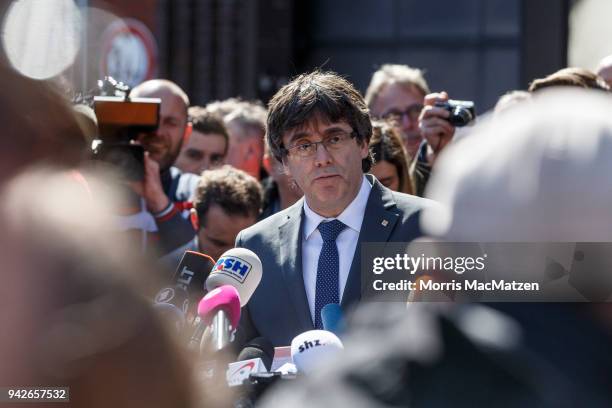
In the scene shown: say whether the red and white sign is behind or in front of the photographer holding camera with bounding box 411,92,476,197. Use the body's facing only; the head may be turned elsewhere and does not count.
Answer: behind

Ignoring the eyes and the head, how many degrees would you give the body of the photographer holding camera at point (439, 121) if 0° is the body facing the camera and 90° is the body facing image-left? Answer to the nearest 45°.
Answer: approximately 315°

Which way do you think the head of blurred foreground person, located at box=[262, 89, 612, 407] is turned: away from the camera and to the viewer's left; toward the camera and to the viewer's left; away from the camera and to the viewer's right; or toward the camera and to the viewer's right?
away from the camera and to the viewer's left

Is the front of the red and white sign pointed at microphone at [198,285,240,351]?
yes

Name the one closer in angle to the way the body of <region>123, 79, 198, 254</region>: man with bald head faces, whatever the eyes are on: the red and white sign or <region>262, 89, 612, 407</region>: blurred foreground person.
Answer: the blurred foreground person

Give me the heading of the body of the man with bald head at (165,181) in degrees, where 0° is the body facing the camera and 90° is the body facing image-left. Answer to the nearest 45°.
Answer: approximately 45°

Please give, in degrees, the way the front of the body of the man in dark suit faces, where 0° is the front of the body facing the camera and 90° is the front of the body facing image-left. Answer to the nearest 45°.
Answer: approximately 0°

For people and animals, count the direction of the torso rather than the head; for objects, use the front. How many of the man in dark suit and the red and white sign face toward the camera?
2
